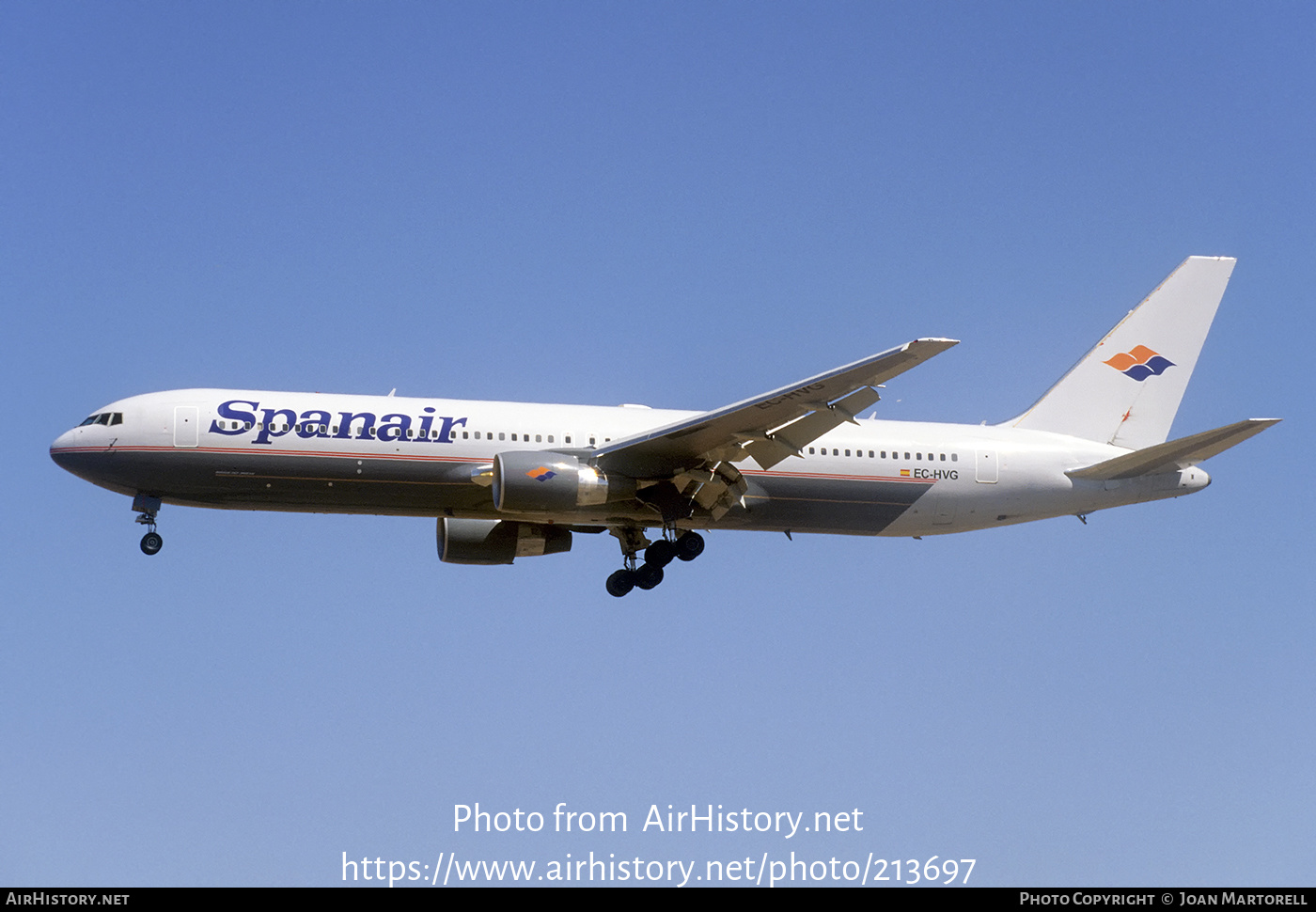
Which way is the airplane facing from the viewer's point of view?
to the viewer's left
